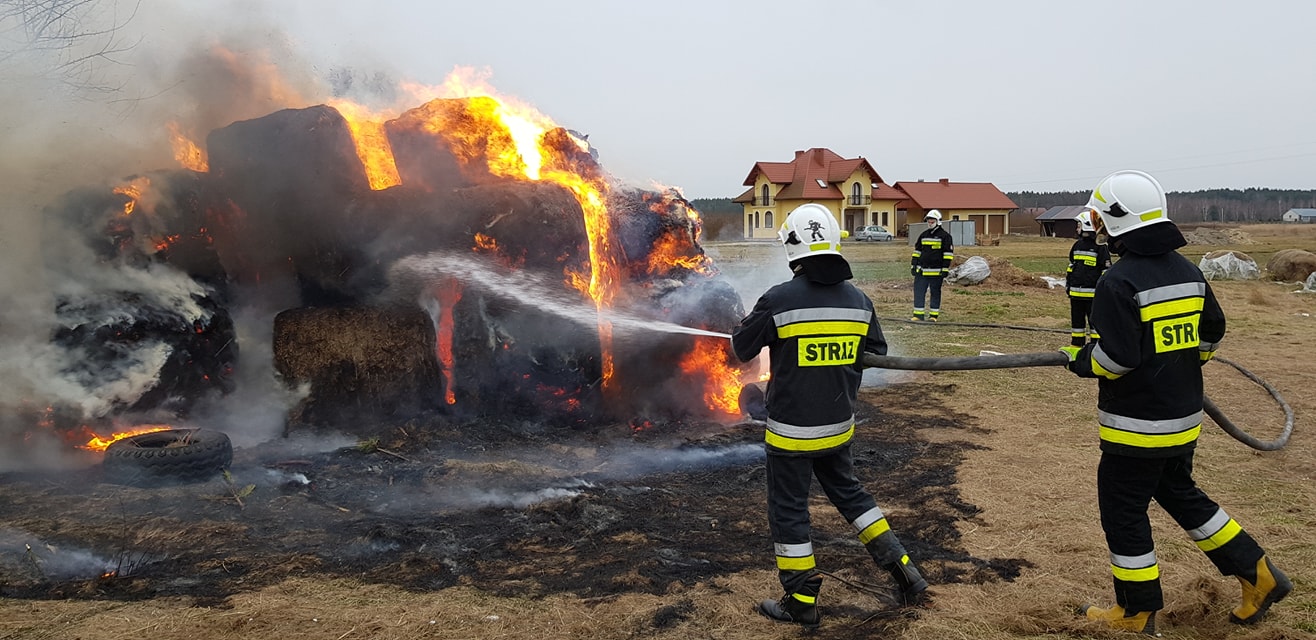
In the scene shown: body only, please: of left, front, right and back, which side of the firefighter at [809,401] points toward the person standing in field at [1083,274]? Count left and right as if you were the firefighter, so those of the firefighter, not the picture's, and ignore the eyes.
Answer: right

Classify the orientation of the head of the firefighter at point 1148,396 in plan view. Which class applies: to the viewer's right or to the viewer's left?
to the viewer's left

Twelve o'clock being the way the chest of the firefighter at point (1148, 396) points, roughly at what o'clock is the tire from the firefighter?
The tire is roughly at 10 o'clock from the firefighter.

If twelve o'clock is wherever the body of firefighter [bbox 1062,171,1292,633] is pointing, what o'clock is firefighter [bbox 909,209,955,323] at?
firefighter [bbox 909,209,955,323] is roughly at 1 o'clock from firefighter [bbox 1062,171,1292,633].

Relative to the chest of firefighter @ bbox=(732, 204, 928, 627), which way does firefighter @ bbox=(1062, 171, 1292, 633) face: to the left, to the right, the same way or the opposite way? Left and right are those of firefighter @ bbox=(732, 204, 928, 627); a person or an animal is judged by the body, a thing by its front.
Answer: the same way

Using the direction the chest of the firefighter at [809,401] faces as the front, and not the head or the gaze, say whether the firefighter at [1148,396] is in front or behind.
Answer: behind

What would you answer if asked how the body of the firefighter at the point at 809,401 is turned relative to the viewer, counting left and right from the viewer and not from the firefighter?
facing away from the viewer and to the left of the viewer

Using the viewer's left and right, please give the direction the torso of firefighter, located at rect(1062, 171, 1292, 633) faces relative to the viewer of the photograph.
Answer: facing away from the viewer and to the left of the viewer

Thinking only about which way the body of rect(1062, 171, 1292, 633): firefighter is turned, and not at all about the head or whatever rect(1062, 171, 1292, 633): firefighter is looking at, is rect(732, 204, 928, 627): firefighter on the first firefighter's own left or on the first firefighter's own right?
on the first firefighter's own left

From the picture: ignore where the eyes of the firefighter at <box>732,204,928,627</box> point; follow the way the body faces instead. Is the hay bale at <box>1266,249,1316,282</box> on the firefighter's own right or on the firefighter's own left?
on the firefighter's own right

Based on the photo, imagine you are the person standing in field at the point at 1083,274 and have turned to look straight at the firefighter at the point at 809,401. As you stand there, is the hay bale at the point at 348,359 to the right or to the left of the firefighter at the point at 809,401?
right

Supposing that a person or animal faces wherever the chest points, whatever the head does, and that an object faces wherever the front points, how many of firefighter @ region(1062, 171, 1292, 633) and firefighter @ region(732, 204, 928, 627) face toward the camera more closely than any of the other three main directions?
0

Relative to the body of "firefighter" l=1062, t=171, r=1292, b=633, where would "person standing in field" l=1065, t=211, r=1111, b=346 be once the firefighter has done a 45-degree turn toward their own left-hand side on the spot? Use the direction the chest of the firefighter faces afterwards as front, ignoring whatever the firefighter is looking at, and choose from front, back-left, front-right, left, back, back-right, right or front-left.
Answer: right
